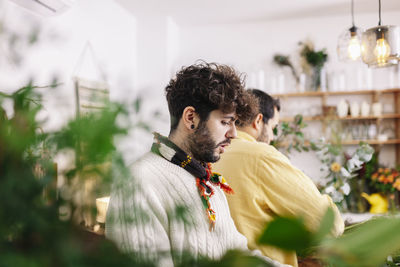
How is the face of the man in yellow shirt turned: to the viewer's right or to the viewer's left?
to the viewer's right

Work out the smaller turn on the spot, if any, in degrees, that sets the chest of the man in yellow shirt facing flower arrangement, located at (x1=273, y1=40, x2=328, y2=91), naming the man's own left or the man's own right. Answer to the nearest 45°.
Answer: approximately 45° to the man's own left

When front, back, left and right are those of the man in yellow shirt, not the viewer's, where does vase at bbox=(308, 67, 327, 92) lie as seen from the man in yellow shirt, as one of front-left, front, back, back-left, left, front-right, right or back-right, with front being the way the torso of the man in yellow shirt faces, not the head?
front-left

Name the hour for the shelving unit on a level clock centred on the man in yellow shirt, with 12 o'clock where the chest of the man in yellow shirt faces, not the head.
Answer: The shelving unit is roughly at 11 o'clock from the man in yellow shirt.

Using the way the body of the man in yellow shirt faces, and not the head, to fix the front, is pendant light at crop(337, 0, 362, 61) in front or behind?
in front

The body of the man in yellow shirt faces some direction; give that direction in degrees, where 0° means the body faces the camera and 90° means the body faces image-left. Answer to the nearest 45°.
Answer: approximately 225°

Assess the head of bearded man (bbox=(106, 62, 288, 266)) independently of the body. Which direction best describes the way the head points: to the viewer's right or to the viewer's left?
to the viewer's right

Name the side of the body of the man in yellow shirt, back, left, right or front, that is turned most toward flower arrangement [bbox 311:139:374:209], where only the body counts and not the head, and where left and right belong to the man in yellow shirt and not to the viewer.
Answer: front

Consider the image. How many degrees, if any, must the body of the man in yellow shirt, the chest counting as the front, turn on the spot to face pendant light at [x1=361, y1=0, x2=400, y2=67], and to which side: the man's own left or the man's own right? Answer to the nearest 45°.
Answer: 0° — they already face it
